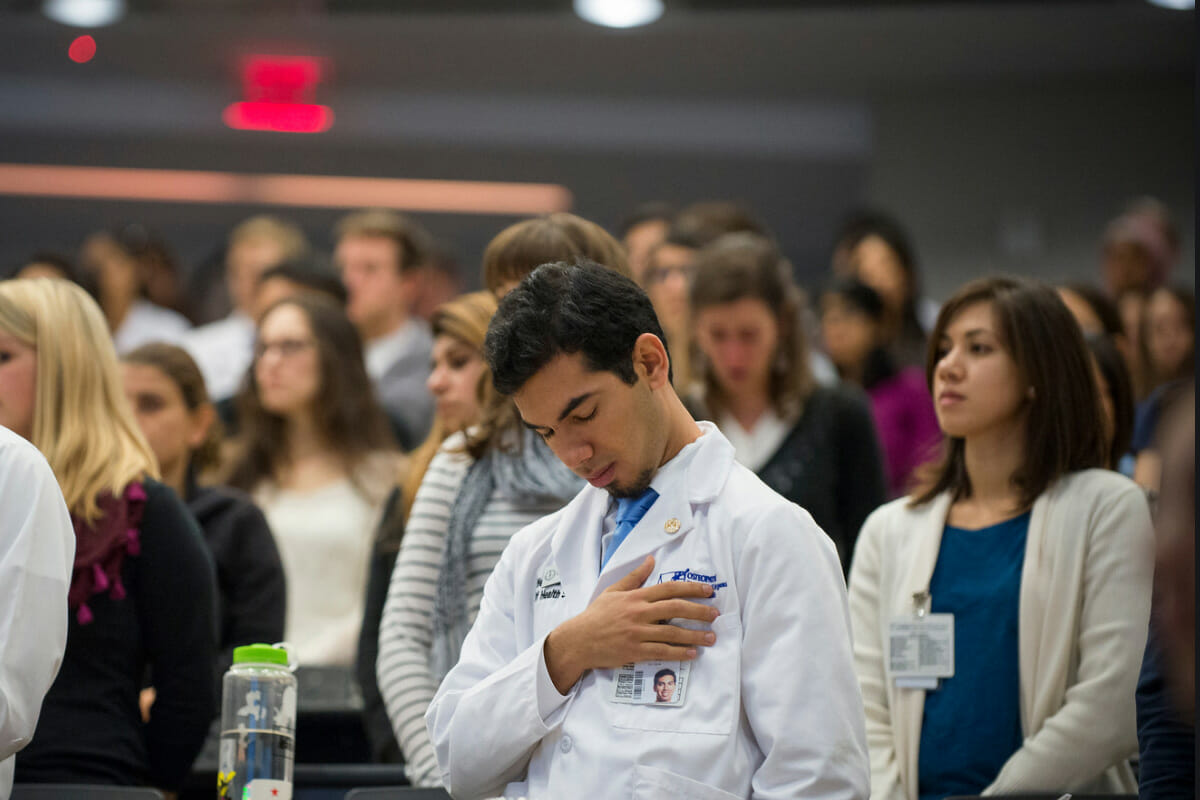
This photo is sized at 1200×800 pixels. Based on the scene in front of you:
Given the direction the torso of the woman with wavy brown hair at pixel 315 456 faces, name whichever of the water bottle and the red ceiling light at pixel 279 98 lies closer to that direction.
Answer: the water bottle

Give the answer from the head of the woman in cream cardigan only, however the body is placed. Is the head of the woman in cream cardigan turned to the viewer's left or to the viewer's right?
to the viewer's left

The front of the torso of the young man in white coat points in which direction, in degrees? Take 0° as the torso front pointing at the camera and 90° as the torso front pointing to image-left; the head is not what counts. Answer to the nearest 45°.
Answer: approximately 45°

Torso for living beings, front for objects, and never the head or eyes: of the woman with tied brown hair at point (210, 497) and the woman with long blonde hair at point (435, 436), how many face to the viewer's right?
0

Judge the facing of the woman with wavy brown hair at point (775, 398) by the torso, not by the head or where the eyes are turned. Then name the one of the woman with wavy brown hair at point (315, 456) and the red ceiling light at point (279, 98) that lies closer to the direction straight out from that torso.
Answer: the woman with wavy brown hair

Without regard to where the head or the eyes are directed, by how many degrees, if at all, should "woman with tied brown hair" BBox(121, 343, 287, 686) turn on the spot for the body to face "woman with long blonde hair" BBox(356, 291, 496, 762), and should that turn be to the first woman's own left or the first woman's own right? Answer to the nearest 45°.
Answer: approximately 90° to the first woman's own left

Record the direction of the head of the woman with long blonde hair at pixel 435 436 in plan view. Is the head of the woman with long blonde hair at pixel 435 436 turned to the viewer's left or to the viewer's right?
to the viewer's left

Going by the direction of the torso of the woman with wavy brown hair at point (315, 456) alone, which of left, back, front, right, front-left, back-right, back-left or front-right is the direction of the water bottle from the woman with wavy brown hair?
front-left

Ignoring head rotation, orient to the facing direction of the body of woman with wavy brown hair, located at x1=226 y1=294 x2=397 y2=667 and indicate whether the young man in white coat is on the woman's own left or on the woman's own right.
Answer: on the woman's own left
